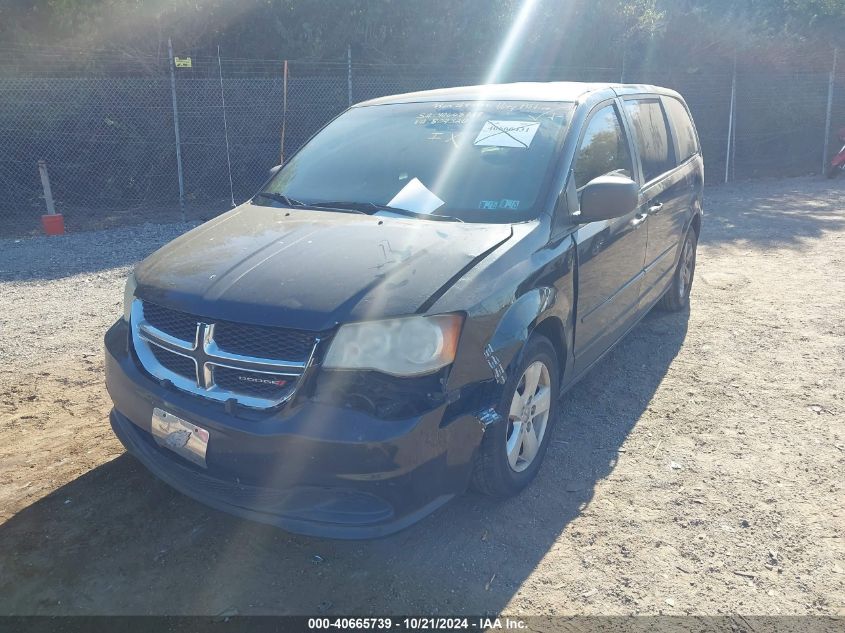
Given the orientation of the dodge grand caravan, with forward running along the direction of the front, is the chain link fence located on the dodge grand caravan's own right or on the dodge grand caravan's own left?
on the dodge grand caravan's own right

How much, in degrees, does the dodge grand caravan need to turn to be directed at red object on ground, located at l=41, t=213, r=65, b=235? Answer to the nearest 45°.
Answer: approximately 90° to its right

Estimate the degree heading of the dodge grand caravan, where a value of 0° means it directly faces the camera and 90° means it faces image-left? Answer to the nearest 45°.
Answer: approximately 45°
